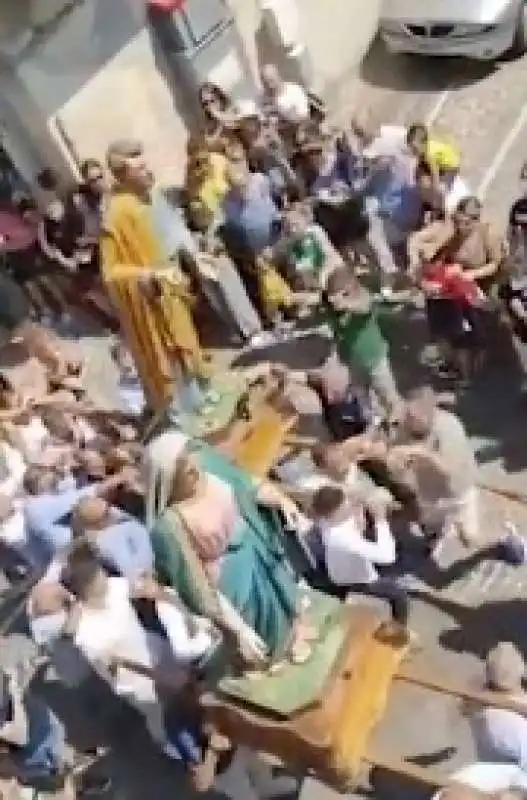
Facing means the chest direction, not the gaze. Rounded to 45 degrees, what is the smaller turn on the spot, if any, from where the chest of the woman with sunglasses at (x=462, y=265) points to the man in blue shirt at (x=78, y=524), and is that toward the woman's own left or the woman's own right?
approximately 45° to the woman's own right

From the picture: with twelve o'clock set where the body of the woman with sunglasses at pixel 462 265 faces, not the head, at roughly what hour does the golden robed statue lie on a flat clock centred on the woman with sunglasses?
The golden robed statue is roughly at 3 o'clock from the woman with sunglasses.

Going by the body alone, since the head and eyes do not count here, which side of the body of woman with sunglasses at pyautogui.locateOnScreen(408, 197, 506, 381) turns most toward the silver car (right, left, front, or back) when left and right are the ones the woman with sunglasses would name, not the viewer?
back

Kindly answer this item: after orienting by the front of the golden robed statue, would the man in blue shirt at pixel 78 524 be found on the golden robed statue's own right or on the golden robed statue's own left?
on the golden robed statue's own right

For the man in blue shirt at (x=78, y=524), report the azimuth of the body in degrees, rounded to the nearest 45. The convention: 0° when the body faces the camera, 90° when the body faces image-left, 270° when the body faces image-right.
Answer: approximately 270°

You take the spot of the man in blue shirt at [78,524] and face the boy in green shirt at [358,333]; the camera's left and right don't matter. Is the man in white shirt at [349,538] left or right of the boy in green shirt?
right

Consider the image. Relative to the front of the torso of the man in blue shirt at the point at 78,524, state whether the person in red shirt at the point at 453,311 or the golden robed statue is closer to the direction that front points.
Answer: the person in red shirt

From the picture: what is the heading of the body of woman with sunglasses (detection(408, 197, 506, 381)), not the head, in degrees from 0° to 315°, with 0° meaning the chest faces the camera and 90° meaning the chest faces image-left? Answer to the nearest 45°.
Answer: approximately 0°
